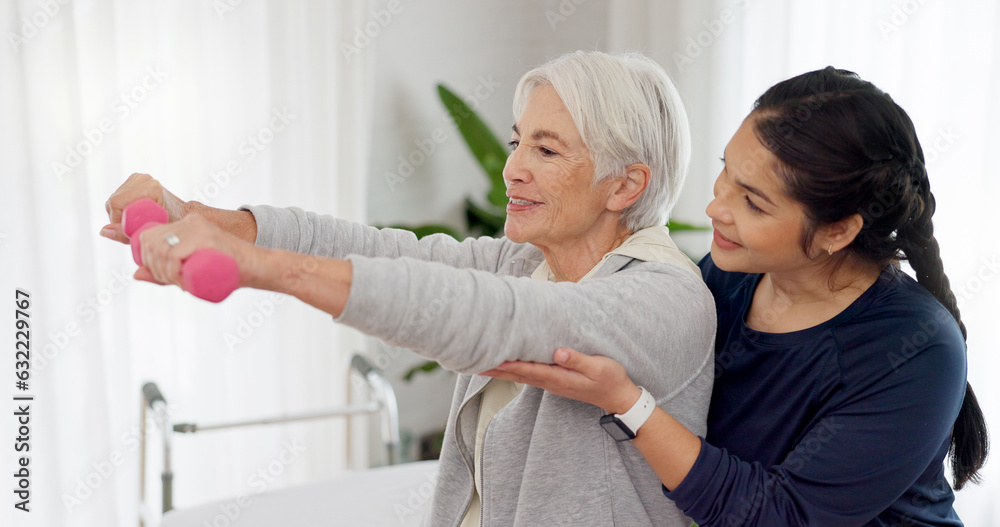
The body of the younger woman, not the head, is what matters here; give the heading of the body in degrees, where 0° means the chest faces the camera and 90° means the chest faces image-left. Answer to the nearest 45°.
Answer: approximately 45°

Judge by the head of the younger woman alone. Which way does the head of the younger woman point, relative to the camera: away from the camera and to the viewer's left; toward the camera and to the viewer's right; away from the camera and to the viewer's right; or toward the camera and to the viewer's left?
toward the camera and to the viewer's left

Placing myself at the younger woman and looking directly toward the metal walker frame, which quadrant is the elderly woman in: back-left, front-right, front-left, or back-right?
front-left
